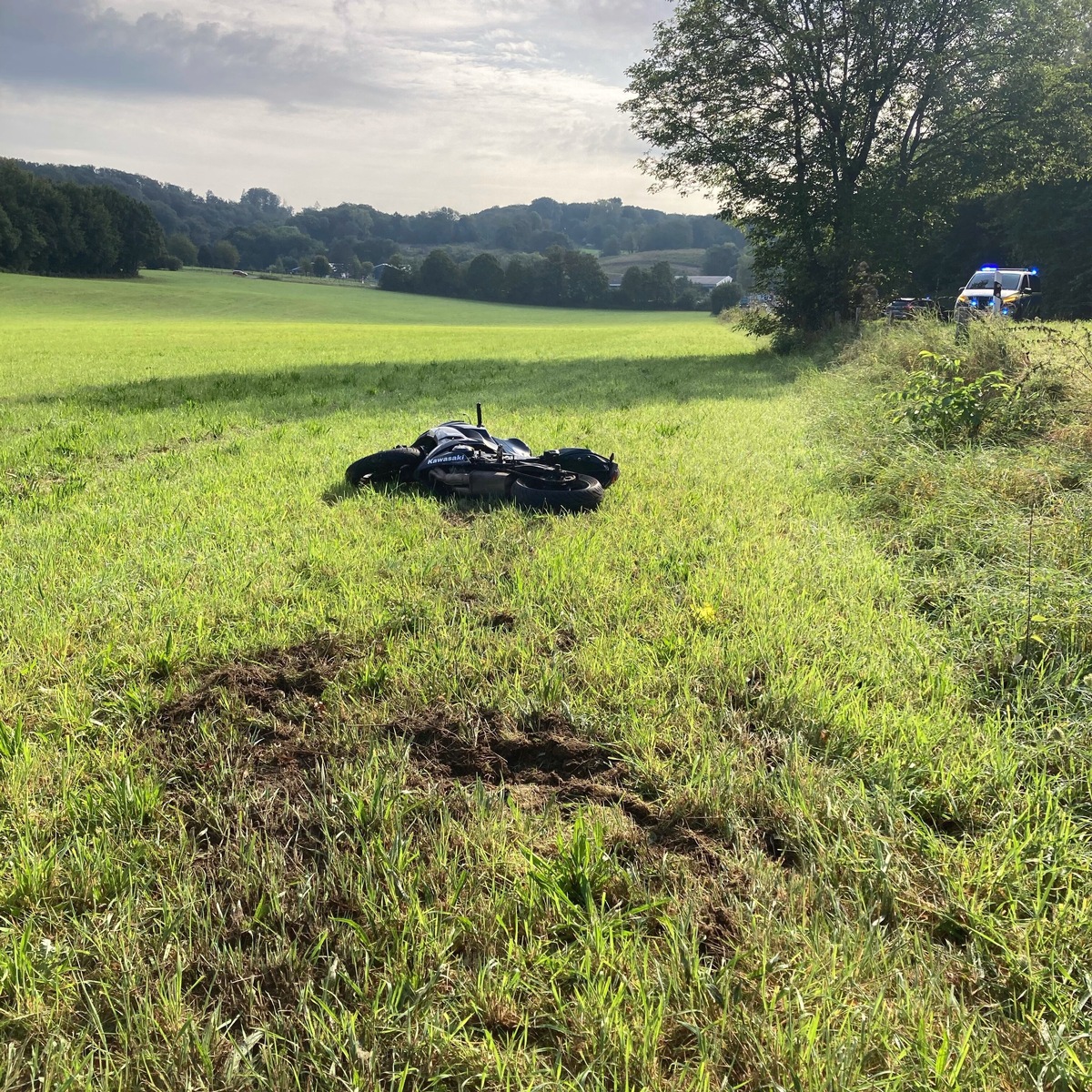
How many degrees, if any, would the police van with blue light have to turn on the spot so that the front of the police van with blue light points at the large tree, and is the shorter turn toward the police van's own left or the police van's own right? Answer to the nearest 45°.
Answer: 0° — it already faces it

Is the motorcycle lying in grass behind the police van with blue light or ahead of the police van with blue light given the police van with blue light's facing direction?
ahead

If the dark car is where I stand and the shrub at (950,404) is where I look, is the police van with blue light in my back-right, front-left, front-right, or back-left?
back-left

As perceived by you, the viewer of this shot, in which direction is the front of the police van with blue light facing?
facing the viewer and to the left of the viewer

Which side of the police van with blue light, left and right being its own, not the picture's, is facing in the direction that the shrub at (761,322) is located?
front

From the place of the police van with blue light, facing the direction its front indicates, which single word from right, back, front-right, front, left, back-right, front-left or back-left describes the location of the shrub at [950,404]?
front-left
